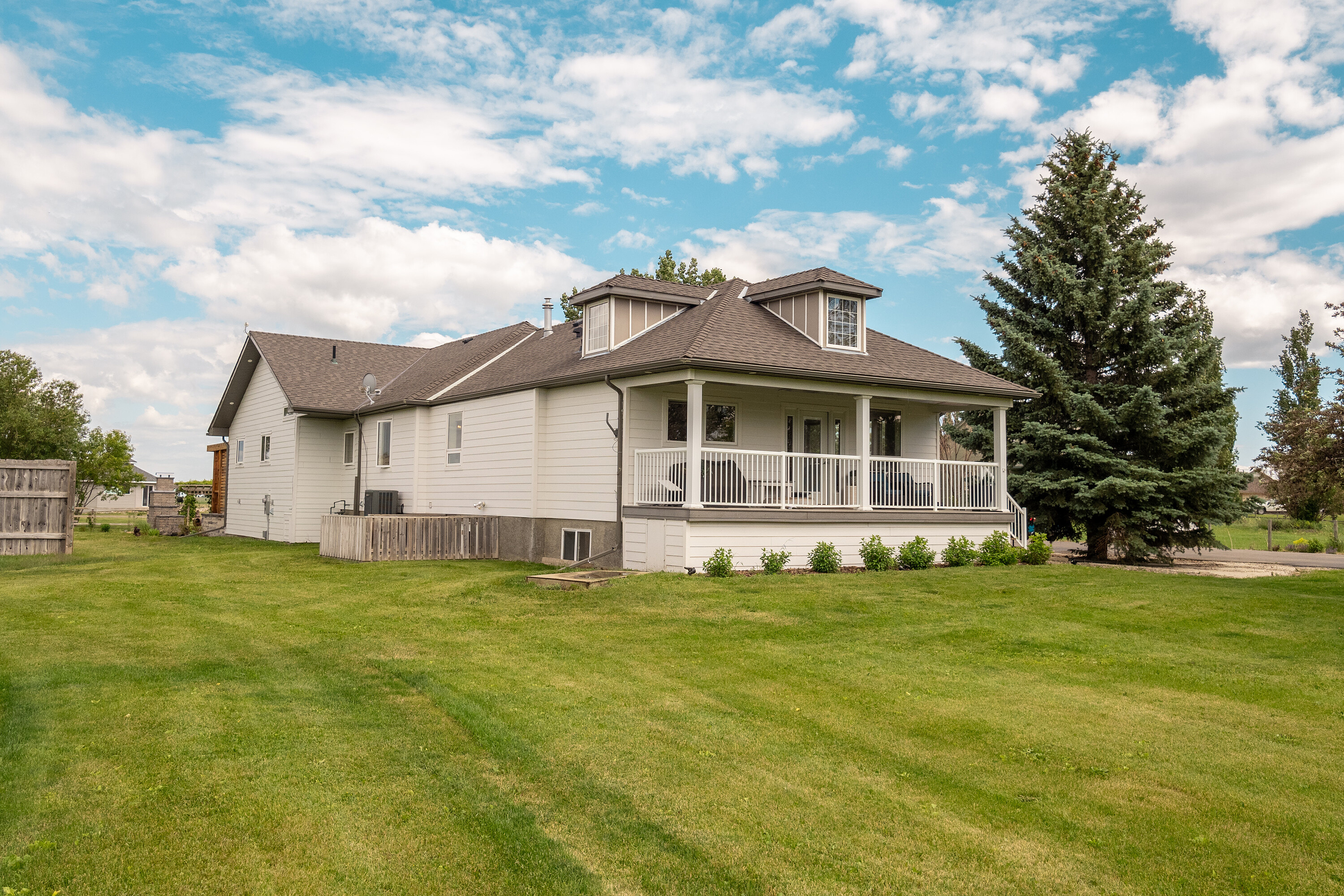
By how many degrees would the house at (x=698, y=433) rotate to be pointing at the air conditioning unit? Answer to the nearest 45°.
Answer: approximately 90° to its right

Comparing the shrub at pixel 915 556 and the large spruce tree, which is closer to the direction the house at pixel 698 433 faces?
the shrub

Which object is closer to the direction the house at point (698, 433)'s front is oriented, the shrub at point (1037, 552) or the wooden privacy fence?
the shrub

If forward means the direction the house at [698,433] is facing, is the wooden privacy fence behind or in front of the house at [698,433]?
behind

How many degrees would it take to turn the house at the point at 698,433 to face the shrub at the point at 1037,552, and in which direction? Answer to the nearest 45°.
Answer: approximately 45° to its left

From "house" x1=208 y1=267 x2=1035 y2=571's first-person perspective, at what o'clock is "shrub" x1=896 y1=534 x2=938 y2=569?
The shrub is roughly at 11 o'clock from the house.

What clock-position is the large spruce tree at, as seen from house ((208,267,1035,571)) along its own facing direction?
The large spruce tree is roughly at 10 o'clock from the house.

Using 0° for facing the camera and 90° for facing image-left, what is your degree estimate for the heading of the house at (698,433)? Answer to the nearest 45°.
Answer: approximately 315°

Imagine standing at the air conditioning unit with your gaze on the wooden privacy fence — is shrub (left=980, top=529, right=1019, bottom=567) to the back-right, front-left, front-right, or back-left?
back-left
